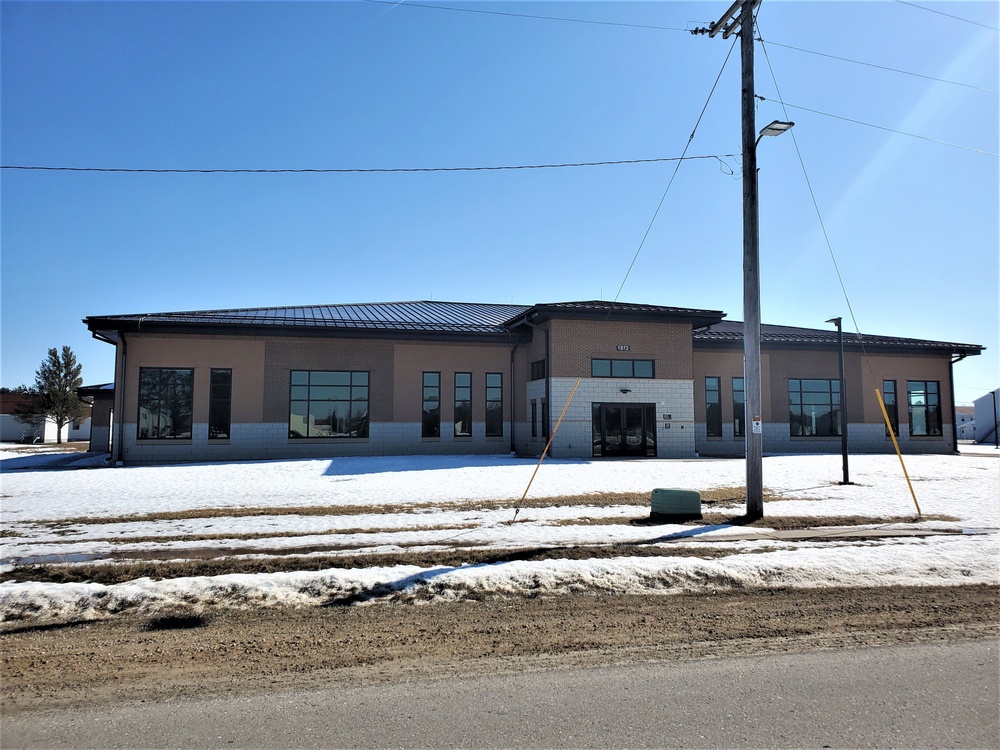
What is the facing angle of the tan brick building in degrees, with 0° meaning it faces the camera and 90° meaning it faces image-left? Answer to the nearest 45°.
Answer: approximately 0°

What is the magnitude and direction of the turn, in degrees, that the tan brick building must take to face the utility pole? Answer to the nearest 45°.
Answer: approximately 45° to its left
